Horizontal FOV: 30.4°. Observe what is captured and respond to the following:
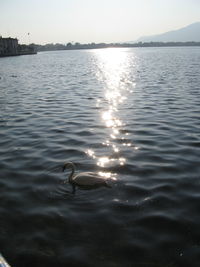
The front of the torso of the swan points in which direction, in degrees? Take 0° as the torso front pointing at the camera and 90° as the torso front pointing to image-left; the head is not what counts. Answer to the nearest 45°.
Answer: approximately 90°
